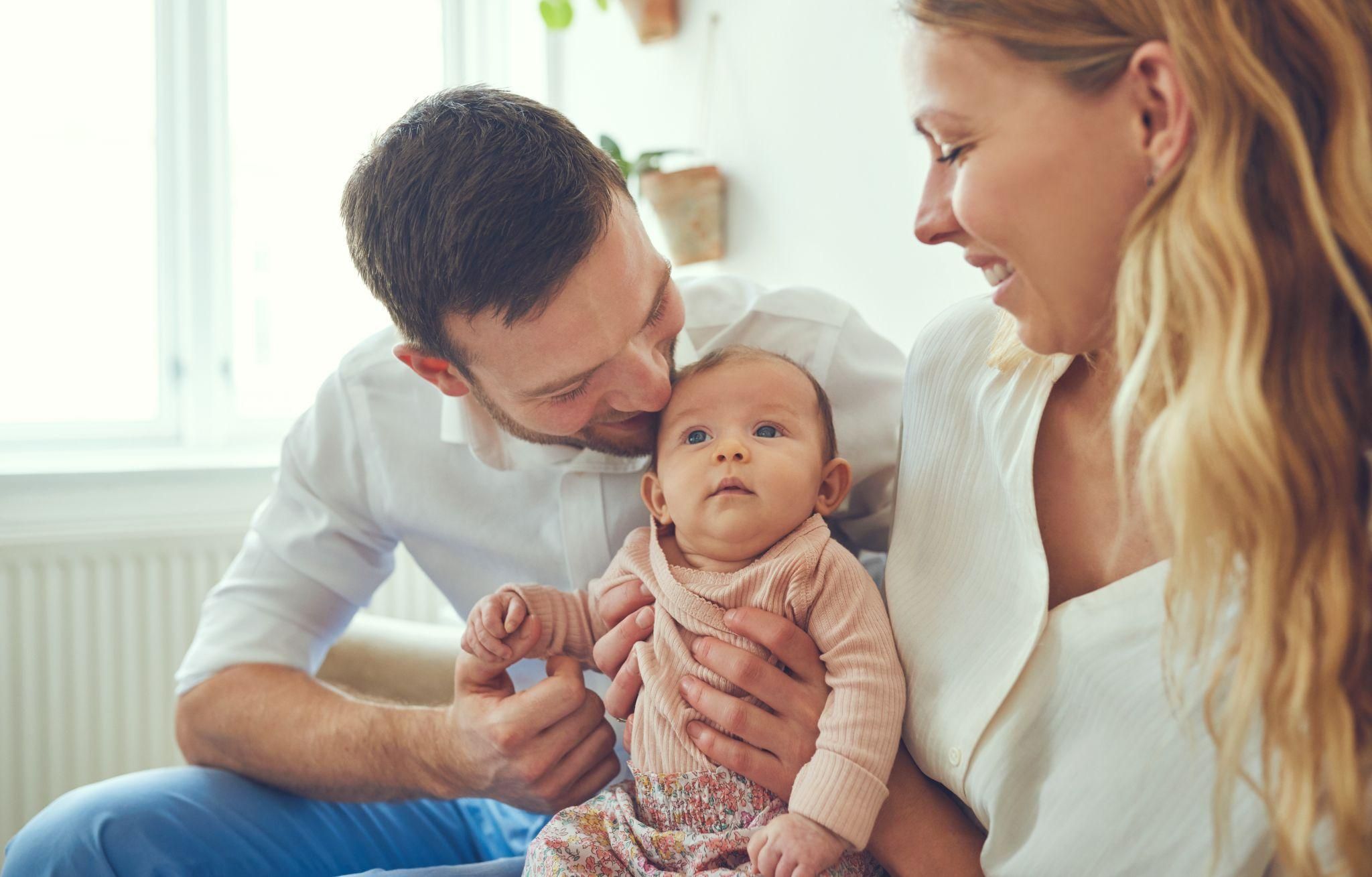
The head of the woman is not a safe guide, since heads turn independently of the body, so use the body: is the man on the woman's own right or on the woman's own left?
on the woman's own right

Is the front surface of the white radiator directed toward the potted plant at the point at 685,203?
no

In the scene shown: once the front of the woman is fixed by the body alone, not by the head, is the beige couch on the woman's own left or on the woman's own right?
on the woman's own right

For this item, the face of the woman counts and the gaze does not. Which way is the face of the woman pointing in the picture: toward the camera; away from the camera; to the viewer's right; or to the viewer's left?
to the viewer's left

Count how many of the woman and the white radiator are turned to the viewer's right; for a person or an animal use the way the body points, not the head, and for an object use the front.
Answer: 0

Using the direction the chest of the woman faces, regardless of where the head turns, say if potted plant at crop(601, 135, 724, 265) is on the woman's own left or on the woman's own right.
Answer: on the woman's own right

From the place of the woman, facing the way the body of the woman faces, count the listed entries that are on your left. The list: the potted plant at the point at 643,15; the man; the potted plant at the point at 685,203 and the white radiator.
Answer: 0

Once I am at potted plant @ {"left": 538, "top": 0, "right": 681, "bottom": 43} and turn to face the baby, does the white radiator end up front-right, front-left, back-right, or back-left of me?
front-right

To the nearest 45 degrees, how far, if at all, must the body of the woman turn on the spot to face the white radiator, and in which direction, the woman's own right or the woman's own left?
approximately 90° to the woman's own right

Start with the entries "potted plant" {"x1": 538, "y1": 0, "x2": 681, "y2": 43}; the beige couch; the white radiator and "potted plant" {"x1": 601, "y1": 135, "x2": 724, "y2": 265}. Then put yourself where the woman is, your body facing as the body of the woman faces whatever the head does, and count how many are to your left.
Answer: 0

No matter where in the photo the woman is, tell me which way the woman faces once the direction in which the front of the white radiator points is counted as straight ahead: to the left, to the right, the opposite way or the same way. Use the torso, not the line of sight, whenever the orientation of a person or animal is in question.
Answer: to the right

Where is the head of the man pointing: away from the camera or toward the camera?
toward the camera

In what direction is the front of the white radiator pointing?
toward the camera

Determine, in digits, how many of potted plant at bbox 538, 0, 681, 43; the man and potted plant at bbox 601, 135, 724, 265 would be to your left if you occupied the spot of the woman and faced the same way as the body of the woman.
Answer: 0
